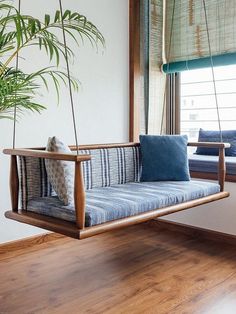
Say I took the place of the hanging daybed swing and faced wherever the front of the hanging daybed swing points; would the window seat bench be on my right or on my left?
on my left

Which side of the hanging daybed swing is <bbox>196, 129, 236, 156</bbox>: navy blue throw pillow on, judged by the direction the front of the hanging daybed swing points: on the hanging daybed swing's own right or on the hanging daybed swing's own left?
on the hanging daybed swing's own left

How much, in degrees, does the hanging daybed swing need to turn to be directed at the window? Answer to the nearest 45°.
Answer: approximately 90° to its left

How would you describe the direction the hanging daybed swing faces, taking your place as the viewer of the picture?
facing the viewer and to the right of the viewer

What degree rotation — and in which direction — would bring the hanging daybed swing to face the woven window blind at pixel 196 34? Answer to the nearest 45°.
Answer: approximately 90° to its left

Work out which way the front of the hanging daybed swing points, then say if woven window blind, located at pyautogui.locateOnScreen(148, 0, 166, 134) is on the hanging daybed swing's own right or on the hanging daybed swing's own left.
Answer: on the hanging daybed swing's own left
